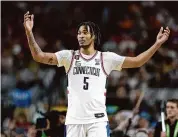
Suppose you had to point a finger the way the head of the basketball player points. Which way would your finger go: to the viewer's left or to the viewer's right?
to the viewer's left

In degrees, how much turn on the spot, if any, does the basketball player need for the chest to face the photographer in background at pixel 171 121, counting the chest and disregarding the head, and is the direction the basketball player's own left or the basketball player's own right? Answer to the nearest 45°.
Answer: approximately 135° to the basketball player's own left

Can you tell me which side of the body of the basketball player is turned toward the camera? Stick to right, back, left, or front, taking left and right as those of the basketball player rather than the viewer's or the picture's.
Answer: front
